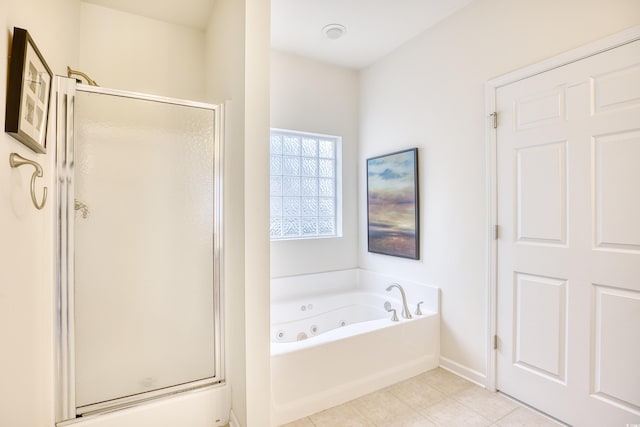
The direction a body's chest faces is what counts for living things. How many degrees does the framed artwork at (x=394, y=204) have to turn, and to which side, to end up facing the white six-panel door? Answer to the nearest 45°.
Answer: approximately 90° to its left

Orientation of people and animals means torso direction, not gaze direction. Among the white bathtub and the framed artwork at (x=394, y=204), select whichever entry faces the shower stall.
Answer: the framed artwork

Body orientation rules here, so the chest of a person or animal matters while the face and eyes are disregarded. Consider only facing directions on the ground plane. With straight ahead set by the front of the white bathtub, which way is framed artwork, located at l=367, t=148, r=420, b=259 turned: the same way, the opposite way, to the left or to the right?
to the right

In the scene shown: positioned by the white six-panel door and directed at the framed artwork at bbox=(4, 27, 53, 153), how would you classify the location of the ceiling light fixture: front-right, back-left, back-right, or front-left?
front-right

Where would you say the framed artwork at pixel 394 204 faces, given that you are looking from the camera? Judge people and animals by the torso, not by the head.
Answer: facing the viewer and to the left of the viewer

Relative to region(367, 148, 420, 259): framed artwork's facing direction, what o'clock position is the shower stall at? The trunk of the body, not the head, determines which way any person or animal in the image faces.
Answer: The shower stall is roughly at 12 o'clock from the framed artwork.

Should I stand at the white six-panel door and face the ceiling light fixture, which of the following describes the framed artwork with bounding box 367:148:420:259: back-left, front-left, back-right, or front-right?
front-right

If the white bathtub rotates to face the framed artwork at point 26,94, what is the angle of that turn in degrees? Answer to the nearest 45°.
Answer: approximately 90° to its right

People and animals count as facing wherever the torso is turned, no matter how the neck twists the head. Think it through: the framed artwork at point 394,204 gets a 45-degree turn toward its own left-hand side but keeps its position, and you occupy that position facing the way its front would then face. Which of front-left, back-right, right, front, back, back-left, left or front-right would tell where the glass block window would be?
right

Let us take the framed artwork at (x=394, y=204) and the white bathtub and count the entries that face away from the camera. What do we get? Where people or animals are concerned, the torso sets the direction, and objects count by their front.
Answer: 0

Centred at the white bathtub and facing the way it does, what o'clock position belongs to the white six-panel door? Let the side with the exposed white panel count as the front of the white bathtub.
The white six-panel door is roughly at 11 o'clock from the white bathtub.

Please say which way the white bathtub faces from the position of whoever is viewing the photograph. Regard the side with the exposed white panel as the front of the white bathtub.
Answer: facing the viewer and to the right of the viewer
